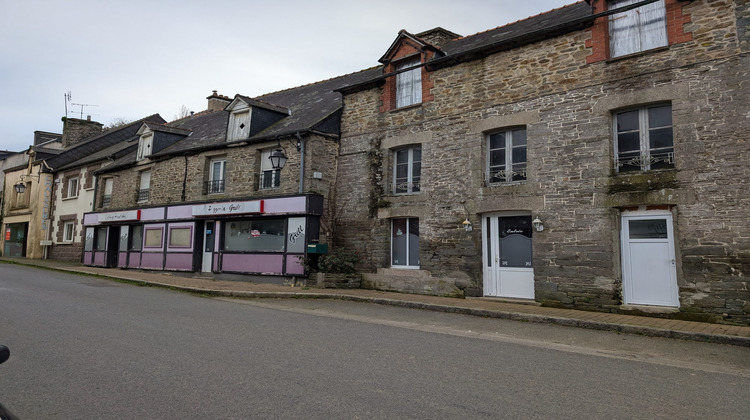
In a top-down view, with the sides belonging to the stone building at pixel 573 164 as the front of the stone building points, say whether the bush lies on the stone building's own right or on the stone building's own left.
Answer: on the stone building's own right

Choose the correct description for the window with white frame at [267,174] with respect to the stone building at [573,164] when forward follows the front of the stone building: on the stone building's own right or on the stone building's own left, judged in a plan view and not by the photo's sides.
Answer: on the stone building's own right

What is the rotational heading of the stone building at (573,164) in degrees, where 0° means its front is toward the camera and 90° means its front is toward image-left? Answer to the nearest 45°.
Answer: approximately 45°

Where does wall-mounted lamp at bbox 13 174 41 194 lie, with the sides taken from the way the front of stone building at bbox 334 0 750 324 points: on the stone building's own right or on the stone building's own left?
on the stone building's own right

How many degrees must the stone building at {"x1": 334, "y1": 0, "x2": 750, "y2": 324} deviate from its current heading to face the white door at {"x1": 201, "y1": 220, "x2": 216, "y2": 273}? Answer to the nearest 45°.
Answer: approximately 45° to its right

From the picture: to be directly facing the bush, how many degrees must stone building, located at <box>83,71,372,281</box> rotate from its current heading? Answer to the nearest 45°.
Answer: approximately 90° to its left

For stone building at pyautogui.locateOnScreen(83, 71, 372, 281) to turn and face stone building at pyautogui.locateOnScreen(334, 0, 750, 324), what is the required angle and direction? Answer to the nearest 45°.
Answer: approximately 90° to its left

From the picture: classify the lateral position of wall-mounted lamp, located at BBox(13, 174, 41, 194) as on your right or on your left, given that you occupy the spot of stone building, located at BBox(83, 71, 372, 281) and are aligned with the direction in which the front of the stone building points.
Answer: on your right

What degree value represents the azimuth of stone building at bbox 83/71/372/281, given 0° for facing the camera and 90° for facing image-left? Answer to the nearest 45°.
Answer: approximately 45°
